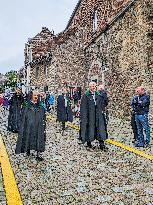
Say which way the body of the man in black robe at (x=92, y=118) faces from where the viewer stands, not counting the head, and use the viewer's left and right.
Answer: facing the viewer and to the right of the viewer

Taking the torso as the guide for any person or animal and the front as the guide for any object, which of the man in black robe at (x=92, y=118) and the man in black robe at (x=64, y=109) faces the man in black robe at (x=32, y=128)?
the man in black robe at (x=64, y=109)

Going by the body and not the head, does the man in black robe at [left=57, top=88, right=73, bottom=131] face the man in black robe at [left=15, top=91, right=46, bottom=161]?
yes

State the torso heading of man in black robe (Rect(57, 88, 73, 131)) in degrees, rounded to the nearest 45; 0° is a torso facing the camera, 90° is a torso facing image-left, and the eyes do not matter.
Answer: approximately 0°

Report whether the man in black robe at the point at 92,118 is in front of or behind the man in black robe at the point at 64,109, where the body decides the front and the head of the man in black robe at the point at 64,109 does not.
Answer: in front

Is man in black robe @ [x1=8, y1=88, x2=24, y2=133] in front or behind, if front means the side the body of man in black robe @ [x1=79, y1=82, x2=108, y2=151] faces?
behind

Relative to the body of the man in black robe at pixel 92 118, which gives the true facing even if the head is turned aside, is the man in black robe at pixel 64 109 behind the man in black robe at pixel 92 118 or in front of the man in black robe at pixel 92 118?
behind

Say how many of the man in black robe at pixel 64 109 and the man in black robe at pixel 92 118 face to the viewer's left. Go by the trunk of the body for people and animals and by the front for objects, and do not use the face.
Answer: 0

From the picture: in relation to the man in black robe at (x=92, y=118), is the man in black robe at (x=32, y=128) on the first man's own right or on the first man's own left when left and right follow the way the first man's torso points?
on the first man's own right
